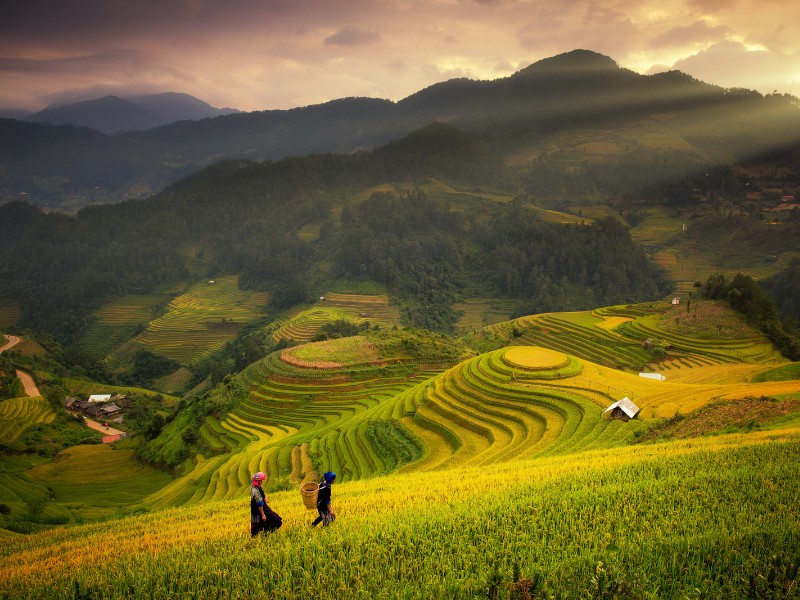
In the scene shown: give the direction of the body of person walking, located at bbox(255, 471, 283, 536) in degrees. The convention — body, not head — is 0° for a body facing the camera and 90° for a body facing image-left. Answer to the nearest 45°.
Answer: approximately 270°

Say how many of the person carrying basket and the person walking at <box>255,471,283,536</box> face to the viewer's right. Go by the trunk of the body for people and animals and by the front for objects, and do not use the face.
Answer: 2

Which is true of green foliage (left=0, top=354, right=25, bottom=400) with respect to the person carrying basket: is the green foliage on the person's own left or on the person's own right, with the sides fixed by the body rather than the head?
on the person's own left

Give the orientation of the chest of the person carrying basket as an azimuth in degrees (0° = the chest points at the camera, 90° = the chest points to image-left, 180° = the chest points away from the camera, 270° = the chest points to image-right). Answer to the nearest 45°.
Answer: approximately 270°

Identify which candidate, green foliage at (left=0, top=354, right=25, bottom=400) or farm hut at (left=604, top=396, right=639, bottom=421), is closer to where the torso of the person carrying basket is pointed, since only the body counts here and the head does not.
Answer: the farm hut
